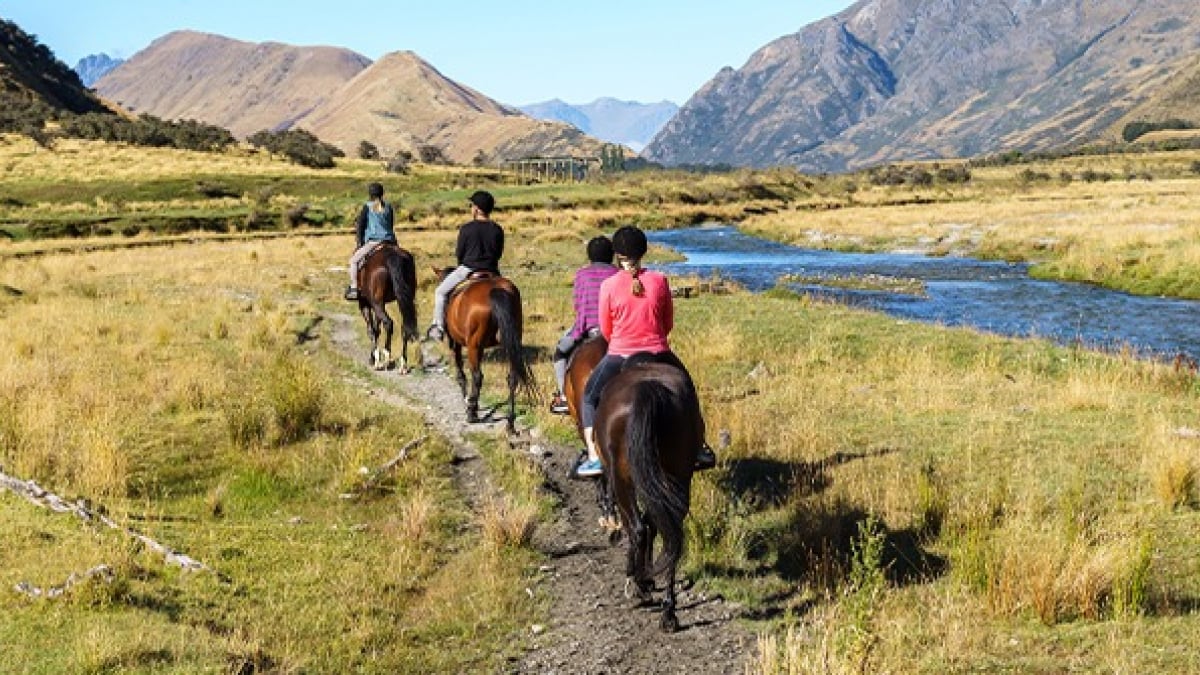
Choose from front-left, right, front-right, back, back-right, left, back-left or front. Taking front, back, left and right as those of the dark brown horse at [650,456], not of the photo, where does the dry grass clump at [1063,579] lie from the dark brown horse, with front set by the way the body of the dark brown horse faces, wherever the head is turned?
right

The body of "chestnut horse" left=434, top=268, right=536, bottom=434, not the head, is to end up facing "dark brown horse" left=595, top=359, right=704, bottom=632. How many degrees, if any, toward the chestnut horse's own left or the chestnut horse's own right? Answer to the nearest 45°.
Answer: approximately 135° to the chestnut horse's own left

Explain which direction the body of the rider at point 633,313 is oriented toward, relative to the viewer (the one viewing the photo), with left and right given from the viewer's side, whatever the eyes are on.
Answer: facing away from the viewer

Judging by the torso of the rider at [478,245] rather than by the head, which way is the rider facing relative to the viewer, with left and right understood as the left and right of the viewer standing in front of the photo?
facing away from the viewer and to the left of the viewer

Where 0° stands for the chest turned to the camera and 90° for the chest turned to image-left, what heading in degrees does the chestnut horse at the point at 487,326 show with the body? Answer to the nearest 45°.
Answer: approximately 135°

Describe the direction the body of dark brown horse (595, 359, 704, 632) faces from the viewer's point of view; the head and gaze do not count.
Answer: away from the camera

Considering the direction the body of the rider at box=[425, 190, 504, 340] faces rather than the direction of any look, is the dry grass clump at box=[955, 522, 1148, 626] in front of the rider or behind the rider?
behind

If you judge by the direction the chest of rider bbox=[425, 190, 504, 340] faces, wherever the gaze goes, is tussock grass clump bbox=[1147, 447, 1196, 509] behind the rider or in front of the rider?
behind

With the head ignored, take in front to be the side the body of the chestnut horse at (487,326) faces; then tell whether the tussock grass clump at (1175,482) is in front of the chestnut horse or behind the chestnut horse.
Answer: behind

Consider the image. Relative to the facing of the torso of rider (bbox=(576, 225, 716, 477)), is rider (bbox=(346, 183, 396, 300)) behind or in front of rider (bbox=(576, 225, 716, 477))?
in front

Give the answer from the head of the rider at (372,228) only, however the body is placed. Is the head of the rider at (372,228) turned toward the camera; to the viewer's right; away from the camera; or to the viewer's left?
away from the camera

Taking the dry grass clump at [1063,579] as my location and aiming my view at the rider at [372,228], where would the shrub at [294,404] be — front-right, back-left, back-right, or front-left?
front-left

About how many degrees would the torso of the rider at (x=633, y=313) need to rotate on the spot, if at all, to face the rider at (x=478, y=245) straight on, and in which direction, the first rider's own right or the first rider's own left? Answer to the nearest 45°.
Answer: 0° — they already face them

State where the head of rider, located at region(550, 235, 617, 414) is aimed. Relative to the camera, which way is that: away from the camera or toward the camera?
away from the camera

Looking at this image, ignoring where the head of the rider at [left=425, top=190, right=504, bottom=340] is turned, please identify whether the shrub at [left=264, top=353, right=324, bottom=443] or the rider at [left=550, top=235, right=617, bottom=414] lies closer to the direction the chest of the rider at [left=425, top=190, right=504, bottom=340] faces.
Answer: the shrub
